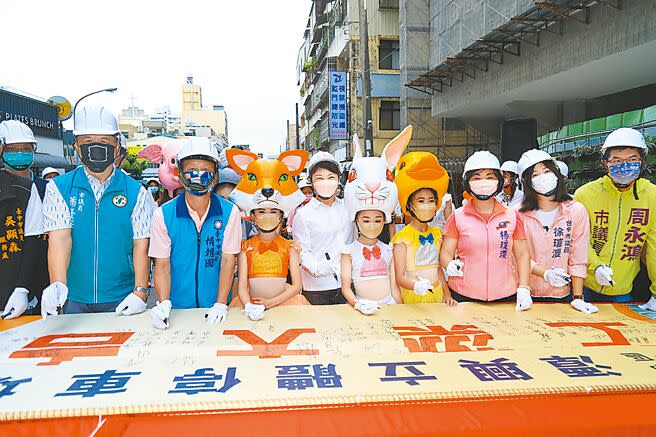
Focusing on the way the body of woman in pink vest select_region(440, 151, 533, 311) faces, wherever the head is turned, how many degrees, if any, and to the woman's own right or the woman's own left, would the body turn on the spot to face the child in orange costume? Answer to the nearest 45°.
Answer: approximately 90° to the woman's own right

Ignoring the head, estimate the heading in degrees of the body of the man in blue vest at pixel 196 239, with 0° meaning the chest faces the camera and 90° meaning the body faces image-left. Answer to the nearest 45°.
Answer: approximately 0°

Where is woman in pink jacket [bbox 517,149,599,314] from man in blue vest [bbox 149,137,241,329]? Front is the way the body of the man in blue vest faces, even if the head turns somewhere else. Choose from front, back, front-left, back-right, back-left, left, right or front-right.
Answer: left

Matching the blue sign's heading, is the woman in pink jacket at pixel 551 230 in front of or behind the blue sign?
in front

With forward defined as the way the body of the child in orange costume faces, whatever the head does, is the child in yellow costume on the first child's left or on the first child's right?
on the first child's left

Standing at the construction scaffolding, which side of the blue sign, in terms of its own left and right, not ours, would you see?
left
